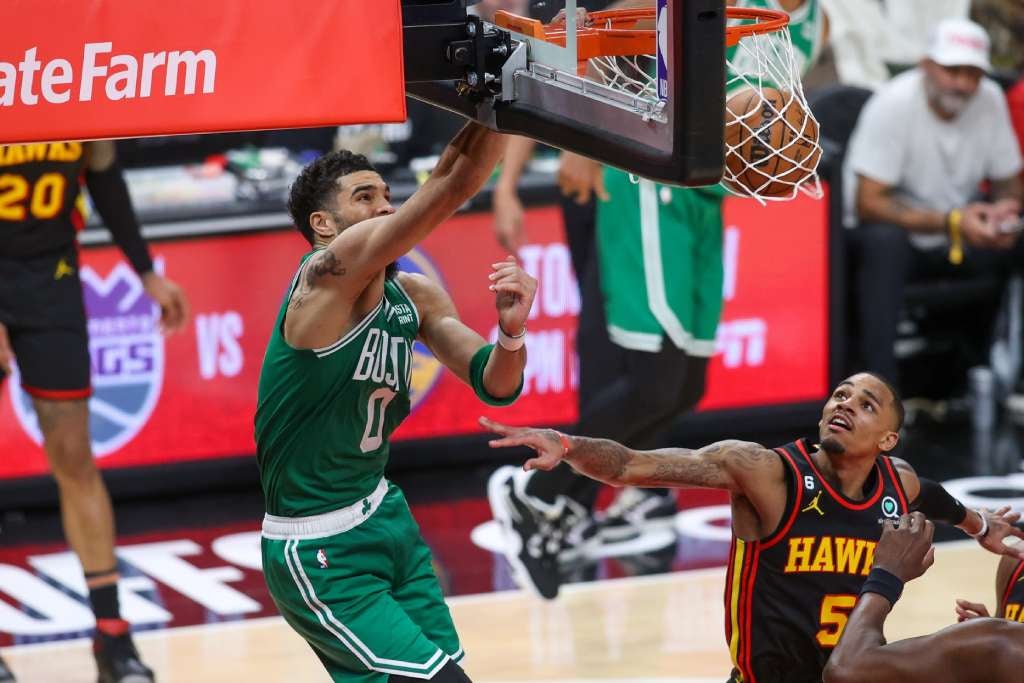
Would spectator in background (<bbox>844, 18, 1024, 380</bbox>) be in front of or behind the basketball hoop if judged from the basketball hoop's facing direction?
in front

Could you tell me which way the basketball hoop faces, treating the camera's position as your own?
facing away from the viewer and to the right of the viewer
